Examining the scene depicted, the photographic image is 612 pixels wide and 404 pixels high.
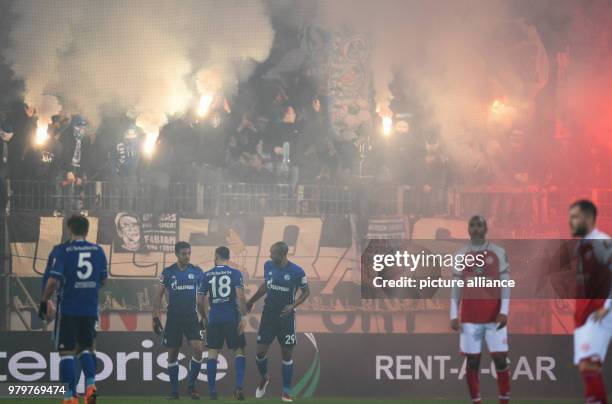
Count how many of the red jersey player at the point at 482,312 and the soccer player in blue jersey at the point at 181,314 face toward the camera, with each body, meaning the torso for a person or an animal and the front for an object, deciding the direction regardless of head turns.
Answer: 2

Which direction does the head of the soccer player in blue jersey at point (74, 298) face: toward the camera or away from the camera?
away from the camera

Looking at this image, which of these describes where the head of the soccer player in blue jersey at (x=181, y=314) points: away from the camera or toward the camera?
toward the camera

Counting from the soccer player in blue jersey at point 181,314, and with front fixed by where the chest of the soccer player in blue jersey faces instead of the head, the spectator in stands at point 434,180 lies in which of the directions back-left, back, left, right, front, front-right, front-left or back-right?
back-left

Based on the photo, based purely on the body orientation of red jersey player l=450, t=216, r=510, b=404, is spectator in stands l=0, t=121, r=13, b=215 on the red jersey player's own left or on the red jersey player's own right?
on the red jersey player's own right

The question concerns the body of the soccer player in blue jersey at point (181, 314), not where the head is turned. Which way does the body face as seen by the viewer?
toward the camera

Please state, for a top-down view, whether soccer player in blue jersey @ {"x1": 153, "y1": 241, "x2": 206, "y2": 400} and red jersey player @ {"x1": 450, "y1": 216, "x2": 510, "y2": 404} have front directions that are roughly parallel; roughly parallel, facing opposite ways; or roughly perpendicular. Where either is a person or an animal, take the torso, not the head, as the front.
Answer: roughly parallel

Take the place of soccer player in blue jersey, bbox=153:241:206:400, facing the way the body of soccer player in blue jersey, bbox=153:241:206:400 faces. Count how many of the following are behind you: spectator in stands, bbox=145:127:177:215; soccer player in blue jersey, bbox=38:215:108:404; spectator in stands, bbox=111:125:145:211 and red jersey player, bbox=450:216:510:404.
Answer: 2

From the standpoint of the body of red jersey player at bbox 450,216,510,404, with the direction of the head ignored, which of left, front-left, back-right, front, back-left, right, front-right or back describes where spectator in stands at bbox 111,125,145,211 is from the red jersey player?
back-right

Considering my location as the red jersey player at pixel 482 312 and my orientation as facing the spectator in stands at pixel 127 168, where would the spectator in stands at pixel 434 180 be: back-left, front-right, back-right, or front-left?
front-right

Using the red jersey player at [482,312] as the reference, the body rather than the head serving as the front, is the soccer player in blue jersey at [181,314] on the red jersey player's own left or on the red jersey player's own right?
on the red jersey player's own right

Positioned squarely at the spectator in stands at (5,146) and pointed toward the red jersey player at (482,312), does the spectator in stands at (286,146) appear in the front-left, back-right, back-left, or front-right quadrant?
front-left

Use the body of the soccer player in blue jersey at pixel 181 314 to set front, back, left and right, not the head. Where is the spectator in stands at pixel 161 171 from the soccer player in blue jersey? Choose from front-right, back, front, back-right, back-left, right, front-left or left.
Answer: back

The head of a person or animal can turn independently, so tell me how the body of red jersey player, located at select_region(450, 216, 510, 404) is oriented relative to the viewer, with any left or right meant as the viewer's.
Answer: facing the viewer

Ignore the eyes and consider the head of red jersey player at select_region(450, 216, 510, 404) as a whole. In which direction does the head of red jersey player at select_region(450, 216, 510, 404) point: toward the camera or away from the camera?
toward the camera
